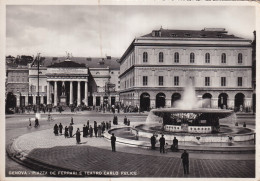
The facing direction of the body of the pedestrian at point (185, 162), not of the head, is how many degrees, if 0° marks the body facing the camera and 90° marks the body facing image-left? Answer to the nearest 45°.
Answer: approximately 180°

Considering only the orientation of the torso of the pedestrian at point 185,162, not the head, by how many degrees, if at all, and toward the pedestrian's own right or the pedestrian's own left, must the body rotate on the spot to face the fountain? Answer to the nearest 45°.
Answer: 0° — they already face it
